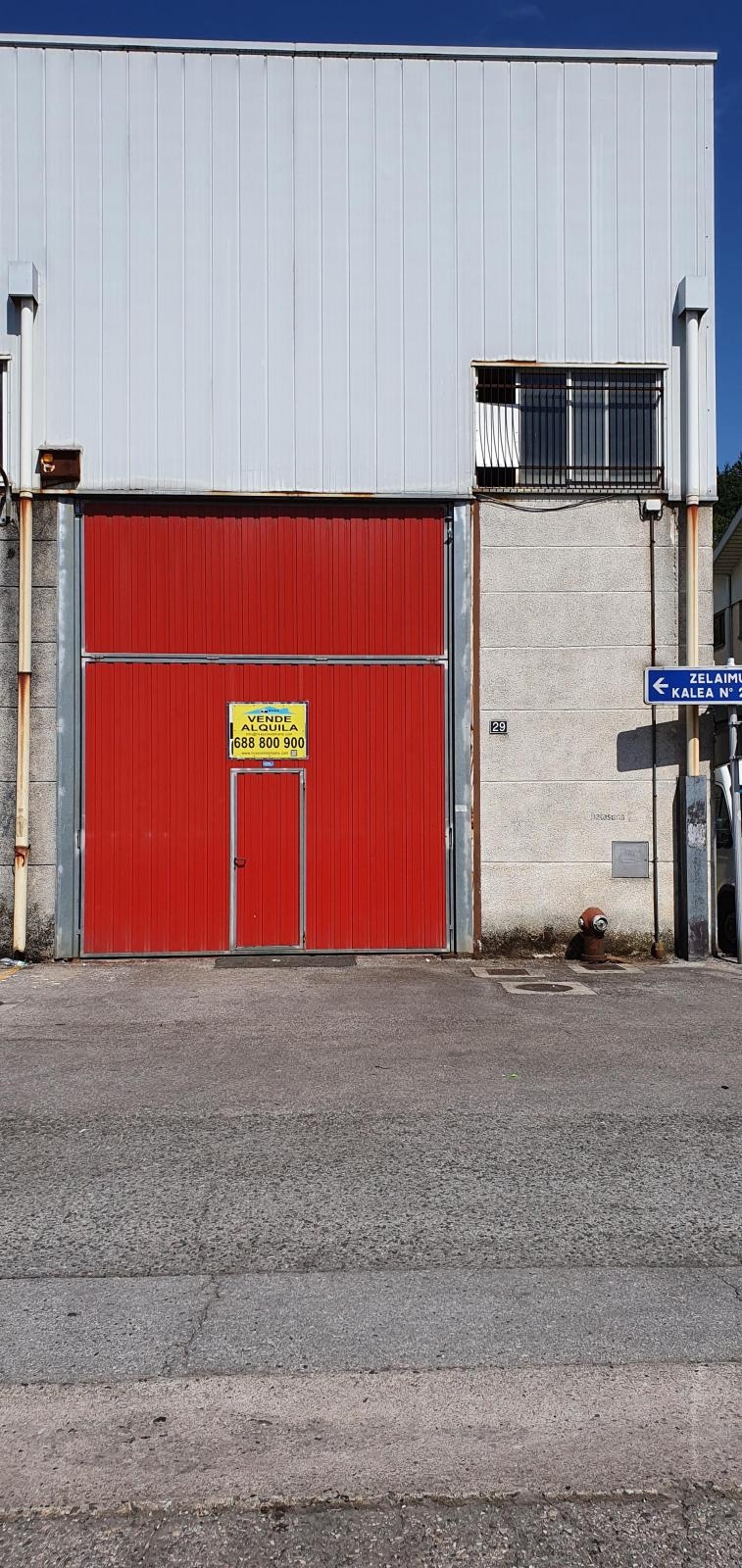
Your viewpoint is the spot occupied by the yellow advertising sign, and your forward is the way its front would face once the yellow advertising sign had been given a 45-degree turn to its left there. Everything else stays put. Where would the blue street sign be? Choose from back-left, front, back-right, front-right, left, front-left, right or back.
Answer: front-left

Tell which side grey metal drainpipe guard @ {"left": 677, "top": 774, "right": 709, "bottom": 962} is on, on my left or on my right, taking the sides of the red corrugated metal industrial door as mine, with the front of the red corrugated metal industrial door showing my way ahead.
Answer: on my left

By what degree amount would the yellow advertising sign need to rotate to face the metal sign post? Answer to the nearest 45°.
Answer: approximately 90° to its left

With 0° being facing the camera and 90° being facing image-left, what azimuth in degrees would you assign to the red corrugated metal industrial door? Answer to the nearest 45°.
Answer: approximately 0°

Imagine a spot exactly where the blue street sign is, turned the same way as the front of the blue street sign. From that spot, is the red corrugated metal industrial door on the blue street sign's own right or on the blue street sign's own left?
on the blue street sign's own right
